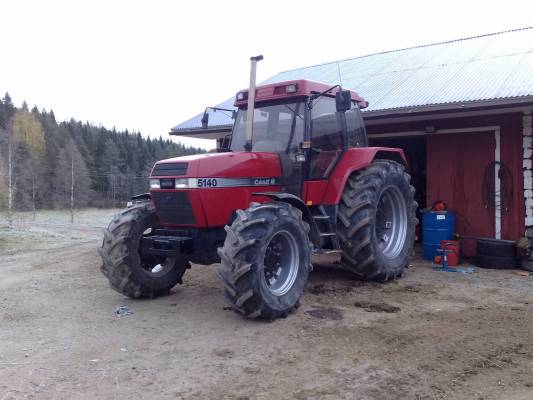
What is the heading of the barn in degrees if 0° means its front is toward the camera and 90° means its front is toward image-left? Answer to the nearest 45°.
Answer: approximately 45°
